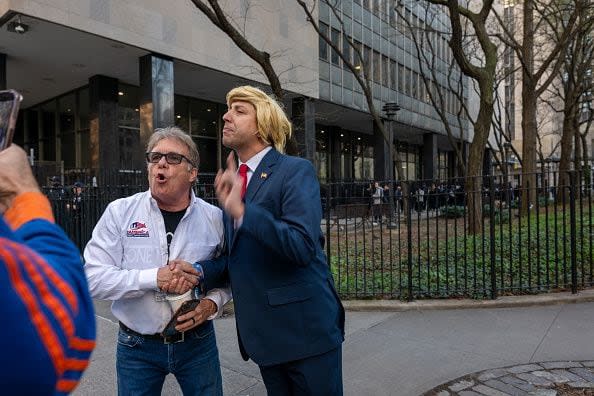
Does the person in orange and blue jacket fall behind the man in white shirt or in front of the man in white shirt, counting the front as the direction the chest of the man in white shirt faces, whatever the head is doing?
in front

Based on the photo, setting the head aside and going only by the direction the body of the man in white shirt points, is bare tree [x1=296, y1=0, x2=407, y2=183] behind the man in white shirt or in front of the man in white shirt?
behind

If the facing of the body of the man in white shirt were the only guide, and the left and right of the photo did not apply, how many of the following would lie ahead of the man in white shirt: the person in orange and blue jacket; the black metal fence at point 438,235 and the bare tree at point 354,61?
1

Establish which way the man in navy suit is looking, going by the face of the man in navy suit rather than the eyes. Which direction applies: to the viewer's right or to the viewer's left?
to the viewer's left

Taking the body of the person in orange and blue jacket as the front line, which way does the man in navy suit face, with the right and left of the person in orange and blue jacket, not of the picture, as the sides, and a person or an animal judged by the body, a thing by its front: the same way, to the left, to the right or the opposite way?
to the left

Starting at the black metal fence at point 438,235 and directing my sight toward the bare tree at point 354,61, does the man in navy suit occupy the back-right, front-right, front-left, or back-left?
back-left

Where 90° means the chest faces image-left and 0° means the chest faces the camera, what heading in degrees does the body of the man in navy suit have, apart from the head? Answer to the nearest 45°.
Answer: approximately 45°

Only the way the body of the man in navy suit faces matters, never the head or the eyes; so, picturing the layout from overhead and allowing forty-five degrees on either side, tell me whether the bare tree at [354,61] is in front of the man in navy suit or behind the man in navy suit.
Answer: behind

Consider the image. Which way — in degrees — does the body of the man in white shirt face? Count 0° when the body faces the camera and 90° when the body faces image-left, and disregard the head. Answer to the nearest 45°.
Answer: approximately 0°

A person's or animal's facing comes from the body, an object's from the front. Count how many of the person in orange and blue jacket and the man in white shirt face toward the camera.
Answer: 1

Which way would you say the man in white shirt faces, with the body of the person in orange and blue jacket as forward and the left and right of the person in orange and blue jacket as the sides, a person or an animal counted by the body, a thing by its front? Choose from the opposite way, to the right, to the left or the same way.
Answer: the opposite way

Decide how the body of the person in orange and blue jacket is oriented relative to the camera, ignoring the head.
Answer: away from the camera
